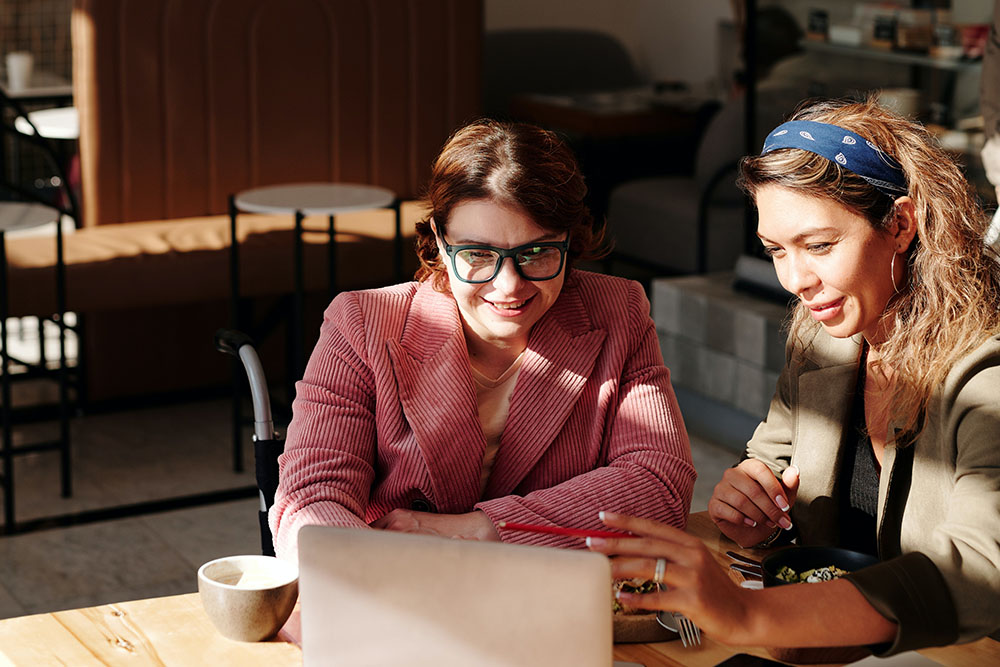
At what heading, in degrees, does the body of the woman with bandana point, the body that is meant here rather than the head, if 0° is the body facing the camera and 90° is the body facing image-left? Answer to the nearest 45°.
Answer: approximately 45°

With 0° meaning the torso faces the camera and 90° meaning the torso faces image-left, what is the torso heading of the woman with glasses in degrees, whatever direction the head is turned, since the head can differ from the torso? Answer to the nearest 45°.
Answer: approximately 0°

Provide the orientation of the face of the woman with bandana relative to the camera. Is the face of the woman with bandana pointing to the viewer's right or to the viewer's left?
to the viewer's left
